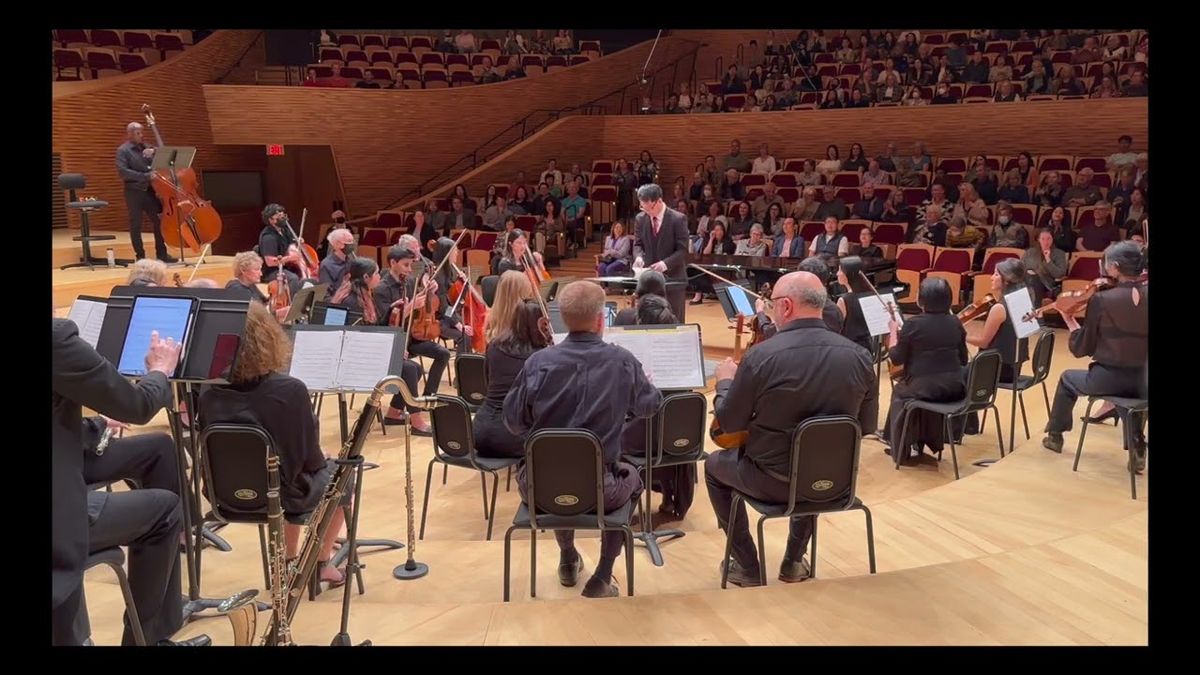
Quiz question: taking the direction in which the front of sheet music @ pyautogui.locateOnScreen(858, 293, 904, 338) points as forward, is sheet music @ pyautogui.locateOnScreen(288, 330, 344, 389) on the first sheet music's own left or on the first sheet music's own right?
on the first sheet music's own right

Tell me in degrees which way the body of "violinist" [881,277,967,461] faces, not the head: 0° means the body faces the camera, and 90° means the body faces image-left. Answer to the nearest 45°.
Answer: approximately 135°

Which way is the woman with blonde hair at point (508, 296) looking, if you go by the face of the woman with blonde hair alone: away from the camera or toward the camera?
away from the camera

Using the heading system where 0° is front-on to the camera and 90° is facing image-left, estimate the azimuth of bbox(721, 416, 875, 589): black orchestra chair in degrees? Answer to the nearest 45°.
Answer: approximately 135°

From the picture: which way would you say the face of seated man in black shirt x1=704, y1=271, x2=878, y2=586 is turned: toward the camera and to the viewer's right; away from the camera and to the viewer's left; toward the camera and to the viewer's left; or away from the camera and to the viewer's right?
away from the camera and to the viewer's left

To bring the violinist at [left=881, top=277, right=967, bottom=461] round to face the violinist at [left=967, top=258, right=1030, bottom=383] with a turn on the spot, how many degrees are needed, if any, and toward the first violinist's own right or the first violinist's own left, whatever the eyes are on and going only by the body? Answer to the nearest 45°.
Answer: approximately 90° to the first violinist's own right

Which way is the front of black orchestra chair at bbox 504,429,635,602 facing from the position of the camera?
facing away from the viewer

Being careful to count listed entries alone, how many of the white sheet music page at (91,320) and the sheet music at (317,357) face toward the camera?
2

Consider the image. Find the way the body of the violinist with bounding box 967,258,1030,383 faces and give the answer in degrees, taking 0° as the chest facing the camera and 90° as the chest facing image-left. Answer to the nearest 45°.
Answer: approximately 90°

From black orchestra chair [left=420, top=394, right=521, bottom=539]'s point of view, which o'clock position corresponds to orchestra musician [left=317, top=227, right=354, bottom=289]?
The orchestra musician is roughly at 10 o'clock from the black orchestra chair.

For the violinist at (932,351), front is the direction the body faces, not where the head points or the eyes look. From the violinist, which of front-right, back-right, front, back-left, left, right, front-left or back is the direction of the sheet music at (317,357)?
left

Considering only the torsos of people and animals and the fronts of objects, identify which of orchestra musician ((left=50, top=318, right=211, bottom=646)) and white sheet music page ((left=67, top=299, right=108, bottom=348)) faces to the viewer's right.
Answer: the orchestra musician

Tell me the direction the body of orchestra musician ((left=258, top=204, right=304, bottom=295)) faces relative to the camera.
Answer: to the viewer's right

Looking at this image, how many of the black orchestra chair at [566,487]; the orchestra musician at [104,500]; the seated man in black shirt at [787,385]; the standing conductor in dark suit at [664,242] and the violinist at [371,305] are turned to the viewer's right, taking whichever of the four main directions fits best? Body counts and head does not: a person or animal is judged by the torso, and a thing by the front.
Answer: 2
